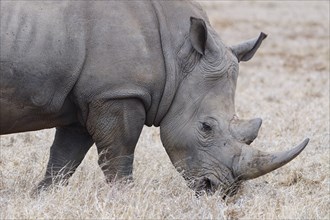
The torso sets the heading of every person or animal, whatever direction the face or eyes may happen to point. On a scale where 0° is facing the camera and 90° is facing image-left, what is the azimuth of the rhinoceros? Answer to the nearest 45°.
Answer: approximately 270°
